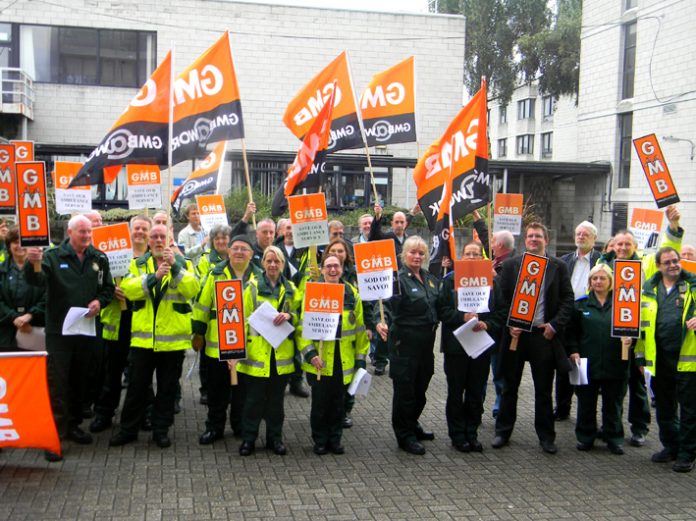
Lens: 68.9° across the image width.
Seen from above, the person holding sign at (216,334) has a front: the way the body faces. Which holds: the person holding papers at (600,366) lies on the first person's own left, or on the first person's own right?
on the first person's own left

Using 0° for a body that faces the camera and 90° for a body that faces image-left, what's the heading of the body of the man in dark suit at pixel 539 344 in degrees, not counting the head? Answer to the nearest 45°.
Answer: approximately 0°

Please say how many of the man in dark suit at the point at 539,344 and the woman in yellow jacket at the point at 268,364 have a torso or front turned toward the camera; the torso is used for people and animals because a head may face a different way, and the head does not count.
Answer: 2

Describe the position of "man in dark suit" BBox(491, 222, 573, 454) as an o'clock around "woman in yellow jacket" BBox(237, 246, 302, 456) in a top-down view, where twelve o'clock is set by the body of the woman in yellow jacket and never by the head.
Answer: The man in dark suit is roughly at 9 o'clock from the woman in yellow jacket.
